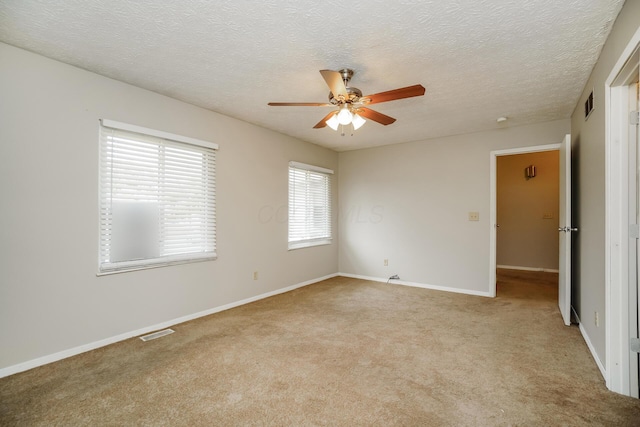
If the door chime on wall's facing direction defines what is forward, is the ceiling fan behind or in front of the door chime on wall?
in front

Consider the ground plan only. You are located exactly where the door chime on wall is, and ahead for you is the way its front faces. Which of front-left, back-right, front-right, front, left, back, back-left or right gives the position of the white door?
front

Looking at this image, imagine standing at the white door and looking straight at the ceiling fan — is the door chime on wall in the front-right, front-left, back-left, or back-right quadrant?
back-right

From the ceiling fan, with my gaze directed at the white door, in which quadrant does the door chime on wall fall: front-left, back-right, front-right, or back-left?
front-left

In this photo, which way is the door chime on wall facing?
toward the camera

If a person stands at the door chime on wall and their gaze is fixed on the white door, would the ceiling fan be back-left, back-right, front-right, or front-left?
front-right
